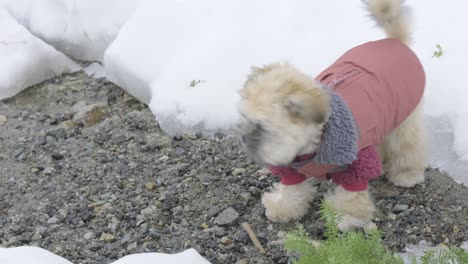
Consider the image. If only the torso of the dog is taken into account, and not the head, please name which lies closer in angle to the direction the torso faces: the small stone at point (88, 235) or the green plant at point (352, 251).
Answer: the small stone

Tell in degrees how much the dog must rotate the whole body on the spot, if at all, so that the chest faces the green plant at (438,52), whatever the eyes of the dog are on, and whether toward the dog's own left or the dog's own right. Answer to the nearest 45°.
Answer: approximately 135° to the dog's own right

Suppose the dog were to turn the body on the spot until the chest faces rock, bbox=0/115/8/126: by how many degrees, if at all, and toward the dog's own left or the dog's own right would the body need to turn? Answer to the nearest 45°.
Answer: approximately 45° to the dog's own right

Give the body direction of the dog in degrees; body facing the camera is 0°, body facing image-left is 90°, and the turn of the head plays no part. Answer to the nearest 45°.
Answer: approximately 45°

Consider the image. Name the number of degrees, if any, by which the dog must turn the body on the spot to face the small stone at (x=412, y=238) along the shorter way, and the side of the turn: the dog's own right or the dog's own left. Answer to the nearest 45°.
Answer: approximately 135° to the dog's own left
